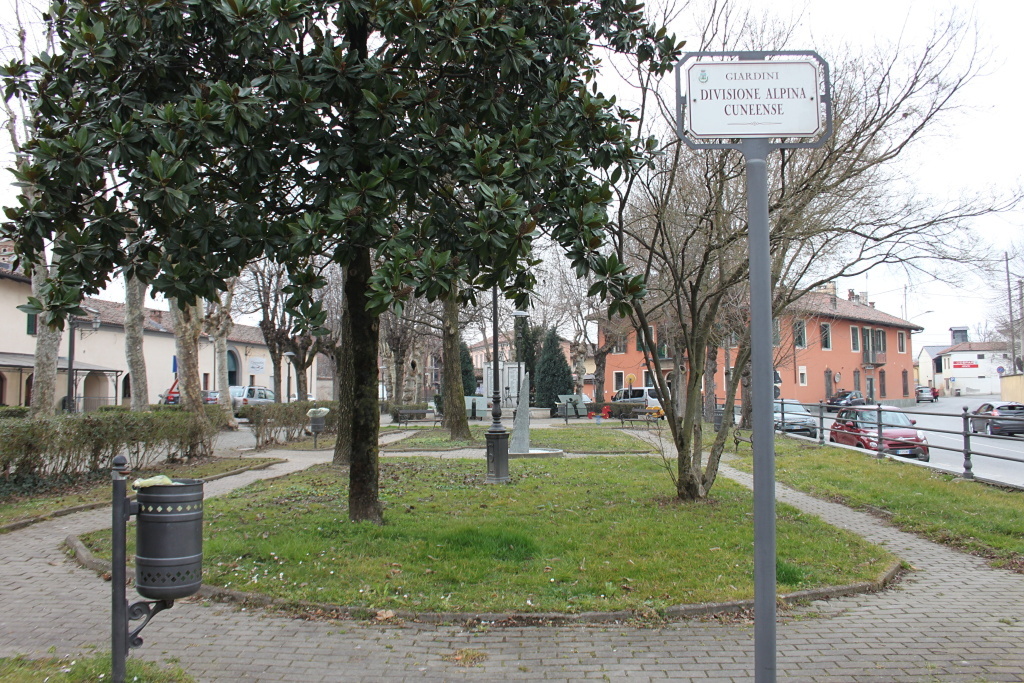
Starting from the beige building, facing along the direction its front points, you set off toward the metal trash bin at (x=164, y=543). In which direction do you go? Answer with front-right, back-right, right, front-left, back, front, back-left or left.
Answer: front-right

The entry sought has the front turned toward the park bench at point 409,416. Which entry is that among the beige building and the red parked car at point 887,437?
the beige building

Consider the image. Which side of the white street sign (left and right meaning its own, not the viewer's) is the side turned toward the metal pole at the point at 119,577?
right

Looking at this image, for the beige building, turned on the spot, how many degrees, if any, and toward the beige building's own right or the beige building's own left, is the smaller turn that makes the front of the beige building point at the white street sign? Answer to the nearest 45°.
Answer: approximately 45° to the beige building's own right

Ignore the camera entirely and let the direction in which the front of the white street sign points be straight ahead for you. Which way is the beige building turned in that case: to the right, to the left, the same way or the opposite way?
to the left

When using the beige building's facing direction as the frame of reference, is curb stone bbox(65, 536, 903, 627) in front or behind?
in front

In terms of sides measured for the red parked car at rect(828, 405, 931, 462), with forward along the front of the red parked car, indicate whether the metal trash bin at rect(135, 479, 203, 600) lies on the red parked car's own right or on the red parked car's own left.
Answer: on the red parked car's own right

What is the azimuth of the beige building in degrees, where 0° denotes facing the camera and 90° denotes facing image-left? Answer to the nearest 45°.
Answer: approximately 315°

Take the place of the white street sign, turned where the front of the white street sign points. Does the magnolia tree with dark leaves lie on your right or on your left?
on your right

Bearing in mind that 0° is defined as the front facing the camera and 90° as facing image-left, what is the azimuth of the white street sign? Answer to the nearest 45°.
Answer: approximately 0°

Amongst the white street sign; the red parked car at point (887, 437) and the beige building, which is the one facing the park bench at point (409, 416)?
the beige building

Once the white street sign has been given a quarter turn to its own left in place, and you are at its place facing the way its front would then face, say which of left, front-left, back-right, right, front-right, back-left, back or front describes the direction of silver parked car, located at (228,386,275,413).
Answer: back-left
